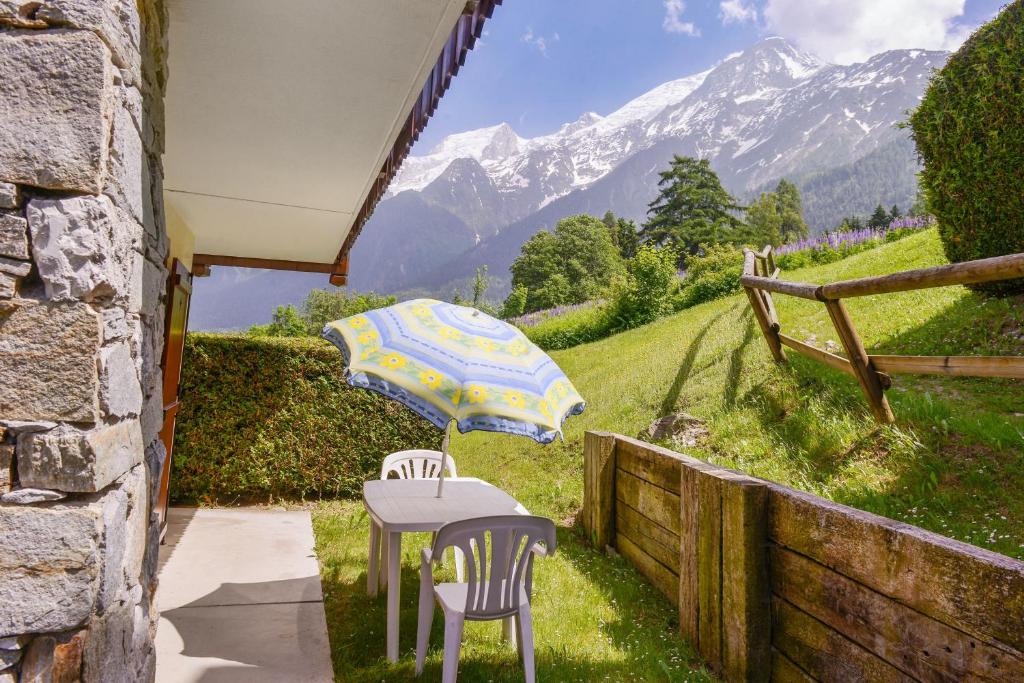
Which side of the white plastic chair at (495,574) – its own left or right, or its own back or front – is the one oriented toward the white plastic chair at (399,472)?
front

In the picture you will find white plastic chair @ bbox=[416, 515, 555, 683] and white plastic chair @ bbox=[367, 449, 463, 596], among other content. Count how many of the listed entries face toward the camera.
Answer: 1

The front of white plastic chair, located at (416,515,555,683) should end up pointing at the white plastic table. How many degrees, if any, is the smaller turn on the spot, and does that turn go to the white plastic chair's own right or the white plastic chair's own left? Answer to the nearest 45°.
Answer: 0° — it already faces it

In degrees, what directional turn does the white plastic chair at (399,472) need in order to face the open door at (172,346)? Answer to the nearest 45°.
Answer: approximately 90° to its right

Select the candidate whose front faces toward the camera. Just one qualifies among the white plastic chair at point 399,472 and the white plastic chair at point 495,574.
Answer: the white plastic chair at point 399,472

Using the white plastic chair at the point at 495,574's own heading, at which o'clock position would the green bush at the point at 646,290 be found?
The green bush is roughly at 2 o'clock from the white plastic chair.

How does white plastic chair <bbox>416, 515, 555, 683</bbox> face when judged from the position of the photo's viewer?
facing away from the viewer and to the left of the viewer

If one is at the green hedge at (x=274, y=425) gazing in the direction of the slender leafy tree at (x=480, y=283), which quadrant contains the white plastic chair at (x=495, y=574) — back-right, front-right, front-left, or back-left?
back-right

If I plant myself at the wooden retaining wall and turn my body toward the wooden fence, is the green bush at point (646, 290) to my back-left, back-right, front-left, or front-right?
front-left

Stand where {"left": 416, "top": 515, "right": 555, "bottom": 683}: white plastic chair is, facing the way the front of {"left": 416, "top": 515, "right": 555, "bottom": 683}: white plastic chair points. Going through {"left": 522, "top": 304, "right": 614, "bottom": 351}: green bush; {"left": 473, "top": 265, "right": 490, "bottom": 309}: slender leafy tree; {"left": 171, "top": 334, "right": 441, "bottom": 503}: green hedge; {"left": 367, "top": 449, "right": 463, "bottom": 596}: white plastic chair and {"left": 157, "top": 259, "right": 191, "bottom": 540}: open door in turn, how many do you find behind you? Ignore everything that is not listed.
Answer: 0

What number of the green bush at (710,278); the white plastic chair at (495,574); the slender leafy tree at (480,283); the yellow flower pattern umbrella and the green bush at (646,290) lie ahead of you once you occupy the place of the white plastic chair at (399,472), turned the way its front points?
2

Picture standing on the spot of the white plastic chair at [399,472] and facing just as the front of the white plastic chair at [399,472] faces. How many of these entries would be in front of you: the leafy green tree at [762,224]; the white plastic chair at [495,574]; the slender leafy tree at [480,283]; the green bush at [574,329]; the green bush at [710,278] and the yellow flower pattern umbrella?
2

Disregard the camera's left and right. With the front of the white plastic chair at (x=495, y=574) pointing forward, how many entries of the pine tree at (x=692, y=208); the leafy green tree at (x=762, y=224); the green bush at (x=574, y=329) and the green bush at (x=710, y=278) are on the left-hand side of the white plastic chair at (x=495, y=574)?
0

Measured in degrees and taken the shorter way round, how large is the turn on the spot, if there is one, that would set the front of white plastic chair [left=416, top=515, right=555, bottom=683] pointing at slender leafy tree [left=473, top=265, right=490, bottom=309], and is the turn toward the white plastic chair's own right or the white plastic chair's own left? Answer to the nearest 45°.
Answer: approximately 45° to the white plastic chair's own right

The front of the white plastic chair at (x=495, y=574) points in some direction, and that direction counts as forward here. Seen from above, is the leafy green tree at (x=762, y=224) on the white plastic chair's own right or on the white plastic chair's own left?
on the white plastic chair's own right

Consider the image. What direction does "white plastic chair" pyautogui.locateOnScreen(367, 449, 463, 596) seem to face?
toward the camera
